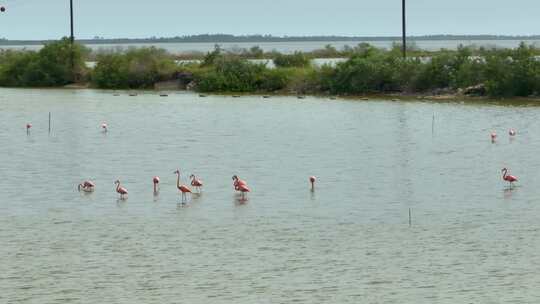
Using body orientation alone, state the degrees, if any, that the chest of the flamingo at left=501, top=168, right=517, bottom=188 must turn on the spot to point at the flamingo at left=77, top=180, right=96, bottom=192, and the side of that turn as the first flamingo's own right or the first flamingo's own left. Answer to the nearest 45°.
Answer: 0° — it already faces it

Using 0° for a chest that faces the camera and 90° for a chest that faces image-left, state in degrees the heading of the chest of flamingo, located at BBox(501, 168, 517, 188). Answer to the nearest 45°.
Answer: approximately 90°
